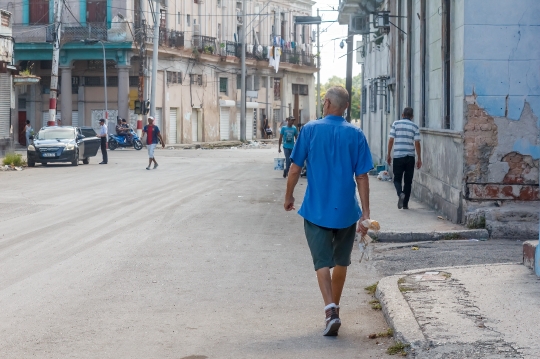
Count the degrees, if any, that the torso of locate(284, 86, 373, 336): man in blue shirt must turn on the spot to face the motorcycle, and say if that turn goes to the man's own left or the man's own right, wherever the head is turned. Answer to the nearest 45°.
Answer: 0° — they already face it

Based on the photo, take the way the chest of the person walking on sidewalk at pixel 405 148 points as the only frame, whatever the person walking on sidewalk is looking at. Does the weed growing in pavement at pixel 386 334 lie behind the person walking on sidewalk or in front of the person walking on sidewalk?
behind

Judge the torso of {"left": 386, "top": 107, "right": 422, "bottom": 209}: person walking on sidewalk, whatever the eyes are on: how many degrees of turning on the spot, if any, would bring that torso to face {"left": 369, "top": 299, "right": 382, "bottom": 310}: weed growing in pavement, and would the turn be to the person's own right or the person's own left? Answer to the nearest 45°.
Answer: approximately 180°

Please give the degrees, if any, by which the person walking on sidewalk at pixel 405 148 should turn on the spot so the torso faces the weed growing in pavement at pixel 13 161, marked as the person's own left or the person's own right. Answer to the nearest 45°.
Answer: approximately 45° to the person's own left

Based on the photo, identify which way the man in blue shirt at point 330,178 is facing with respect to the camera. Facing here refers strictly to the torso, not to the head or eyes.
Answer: away from the camera

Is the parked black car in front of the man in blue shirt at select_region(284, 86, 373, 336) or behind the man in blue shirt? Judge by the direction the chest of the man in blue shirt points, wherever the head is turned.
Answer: in front

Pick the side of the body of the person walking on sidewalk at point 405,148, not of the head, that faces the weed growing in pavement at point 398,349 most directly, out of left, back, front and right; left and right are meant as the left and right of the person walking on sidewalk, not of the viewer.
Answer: back

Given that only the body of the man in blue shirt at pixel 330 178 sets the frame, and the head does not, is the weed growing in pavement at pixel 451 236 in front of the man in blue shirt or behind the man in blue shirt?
in front

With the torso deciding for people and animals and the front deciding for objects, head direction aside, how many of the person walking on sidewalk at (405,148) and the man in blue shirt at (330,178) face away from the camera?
2

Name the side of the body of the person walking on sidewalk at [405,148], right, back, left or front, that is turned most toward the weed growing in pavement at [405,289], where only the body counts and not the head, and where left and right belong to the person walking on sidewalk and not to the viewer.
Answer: back

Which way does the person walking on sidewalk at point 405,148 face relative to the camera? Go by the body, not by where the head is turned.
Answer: away from the camera
